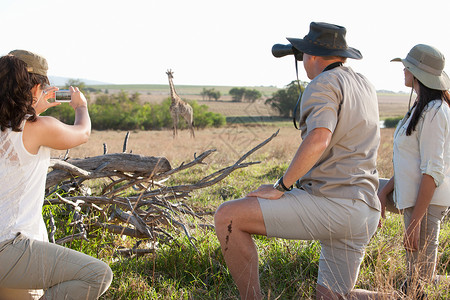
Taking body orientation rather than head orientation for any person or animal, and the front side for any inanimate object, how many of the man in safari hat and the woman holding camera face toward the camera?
0

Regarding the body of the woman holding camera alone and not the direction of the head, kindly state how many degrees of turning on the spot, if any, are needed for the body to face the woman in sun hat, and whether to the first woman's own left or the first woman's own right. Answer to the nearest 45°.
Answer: approximately 45° to the first woman's own right

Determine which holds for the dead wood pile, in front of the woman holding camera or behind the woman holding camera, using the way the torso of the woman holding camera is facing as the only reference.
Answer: in front

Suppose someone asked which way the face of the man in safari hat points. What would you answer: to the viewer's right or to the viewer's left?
to the viewer's left

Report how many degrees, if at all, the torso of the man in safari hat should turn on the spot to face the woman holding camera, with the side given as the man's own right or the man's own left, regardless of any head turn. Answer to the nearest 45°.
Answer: approximately 45° to the man's own left

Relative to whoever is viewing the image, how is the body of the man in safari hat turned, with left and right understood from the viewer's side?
facing away from the viewer and to the left of the viewer

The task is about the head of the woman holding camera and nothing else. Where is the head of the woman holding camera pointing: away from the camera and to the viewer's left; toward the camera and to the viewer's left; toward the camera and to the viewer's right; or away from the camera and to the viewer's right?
away from the camera and to the viewer's right

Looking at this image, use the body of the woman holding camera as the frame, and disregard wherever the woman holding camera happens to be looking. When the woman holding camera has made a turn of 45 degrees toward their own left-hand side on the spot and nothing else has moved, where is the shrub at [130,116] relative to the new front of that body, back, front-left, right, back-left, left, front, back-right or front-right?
front

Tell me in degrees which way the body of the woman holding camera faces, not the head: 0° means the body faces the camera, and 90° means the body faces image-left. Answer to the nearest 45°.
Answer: approximately 225°

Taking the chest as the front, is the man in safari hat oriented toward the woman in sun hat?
no

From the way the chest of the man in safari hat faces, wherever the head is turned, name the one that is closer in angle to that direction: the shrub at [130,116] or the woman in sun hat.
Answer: the shrub

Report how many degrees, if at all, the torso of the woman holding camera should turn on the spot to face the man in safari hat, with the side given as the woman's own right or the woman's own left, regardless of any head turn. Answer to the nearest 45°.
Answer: approximately 45° to the woman's own right
